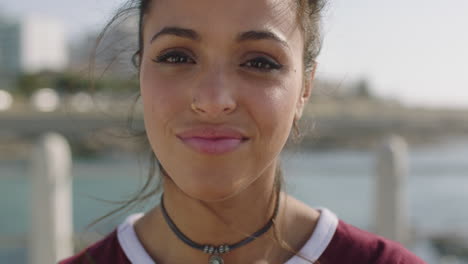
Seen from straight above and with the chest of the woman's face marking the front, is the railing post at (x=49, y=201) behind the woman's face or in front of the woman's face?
behind

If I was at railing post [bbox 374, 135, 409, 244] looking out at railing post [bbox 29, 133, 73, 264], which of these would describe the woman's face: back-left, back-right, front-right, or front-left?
front-left

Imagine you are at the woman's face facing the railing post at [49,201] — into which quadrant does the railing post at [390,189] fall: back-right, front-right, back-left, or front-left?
front-right

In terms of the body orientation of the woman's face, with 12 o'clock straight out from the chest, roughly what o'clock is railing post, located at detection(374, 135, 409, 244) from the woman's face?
The railing post is roughly at 7 o'clock from the woman's face.

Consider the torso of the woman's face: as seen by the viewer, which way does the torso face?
toward the camera

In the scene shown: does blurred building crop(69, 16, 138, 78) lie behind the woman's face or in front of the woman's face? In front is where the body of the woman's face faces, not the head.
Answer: behind
